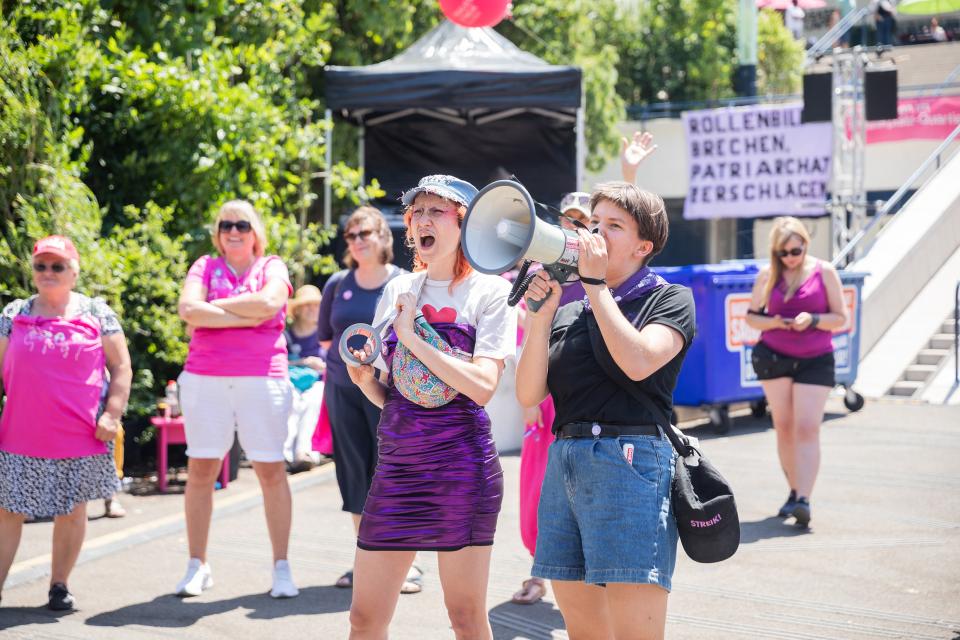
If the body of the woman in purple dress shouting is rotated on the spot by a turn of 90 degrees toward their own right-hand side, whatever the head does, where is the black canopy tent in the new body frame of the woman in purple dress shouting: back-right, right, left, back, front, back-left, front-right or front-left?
front-right

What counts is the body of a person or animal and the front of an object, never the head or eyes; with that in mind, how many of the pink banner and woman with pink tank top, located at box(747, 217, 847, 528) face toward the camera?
2

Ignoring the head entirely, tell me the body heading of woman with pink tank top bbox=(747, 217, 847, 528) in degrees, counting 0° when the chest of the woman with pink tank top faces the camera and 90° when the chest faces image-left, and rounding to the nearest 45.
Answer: approximately 0°

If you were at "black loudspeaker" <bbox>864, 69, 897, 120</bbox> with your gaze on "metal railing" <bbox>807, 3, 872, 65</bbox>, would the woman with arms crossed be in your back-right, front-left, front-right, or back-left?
back-left

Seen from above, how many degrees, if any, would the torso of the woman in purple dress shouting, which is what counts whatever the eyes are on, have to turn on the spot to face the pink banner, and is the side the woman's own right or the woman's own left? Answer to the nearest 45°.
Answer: approximately 180°

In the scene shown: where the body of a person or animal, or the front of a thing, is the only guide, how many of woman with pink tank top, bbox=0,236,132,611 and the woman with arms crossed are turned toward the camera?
2

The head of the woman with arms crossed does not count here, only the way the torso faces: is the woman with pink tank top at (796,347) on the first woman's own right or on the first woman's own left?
on the first woman's own left

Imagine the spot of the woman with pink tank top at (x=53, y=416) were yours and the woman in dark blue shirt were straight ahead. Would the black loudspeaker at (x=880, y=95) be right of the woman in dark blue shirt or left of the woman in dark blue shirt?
left

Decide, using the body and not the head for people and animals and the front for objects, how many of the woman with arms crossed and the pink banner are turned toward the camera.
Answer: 2

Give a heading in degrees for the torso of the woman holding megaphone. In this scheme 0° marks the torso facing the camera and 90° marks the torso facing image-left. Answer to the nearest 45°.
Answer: approximately 45°
